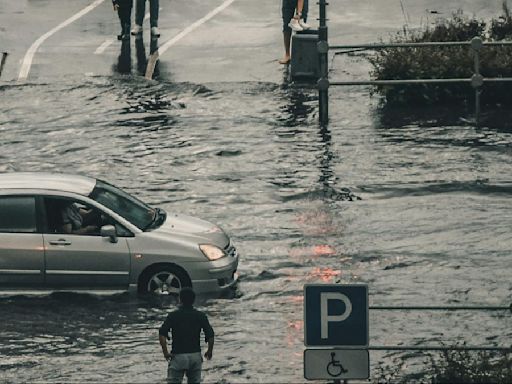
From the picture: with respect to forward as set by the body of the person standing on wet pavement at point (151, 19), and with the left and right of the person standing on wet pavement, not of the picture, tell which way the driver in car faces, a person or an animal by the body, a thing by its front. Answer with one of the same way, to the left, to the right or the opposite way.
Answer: to the left

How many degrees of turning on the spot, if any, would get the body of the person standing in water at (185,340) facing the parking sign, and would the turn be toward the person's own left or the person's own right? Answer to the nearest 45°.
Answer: approximately 135° to the person's own right

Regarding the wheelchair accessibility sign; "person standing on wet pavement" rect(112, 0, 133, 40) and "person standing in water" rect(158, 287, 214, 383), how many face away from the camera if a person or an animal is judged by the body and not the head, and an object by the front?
1

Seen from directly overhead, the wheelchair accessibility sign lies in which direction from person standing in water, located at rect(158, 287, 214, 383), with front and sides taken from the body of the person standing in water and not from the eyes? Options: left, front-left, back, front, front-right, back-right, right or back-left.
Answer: back-right

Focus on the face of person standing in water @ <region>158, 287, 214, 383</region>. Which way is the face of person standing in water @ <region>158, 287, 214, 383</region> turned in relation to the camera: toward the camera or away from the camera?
away from the camera

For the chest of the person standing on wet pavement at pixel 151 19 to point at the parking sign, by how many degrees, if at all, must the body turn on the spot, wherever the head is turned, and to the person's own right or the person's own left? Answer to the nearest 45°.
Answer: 0° — they already face it

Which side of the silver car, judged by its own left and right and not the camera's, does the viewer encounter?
right

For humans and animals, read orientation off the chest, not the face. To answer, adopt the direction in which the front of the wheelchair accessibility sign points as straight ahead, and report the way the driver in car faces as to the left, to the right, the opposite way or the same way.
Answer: to the left

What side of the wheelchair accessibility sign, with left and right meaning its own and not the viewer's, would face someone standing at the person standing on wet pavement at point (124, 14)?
back

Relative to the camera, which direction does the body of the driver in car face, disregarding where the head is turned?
to the viewer's right

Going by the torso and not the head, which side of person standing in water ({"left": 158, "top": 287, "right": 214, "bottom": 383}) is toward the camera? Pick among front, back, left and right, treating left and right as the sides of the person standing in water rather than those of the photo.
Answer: back

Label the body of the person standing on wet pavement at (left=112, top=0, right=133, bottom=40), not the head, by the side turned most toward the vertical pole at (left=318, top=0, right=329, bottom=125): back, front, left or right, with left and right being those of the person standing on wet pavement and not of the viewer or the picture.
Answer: left
